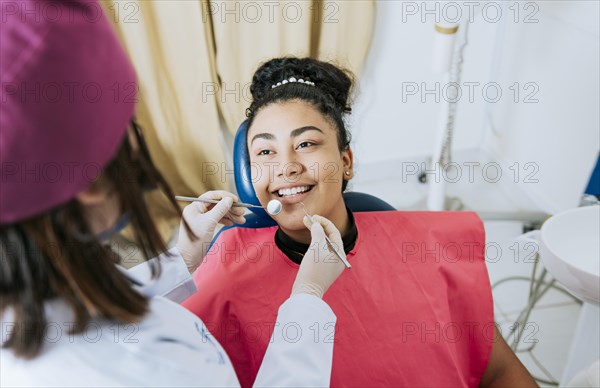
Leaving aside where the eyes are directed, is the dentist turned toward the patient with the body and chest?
yes

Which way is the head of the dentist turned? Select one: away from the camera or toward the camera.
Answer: away from the camera

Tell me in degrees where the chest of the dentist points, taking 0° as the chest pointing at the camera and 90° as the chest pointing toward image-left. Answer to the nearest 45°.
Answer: approximately 225°
